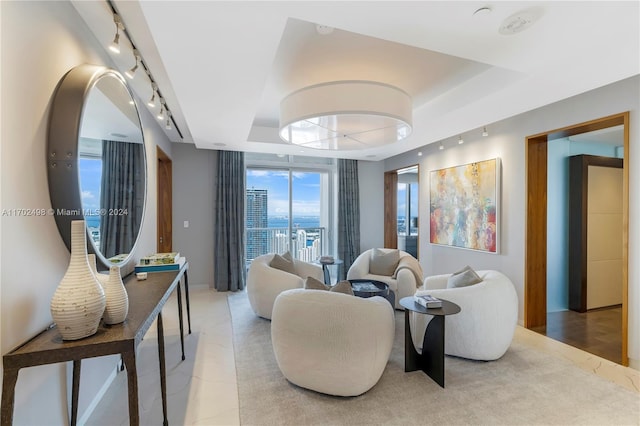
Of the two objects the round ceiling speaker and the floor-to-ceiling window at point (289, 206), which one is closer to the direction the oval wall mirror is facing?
the round ceiling speaker

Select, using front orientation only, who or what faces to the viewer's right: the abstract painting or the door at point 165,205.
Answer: the door

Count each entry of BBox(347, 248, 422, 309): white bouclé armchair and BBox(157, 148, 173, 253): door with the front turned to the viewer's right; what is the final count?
1

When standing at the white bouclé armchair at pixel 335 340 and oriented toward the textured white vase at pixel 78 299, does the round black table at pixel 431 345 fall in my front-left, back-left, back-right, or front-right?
back-left

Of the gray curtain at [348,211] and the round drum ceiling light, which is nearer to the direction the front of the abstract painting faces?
the round drum ceiling light

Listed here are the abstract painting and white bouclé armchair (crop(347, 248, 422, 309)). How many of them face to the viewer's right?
0

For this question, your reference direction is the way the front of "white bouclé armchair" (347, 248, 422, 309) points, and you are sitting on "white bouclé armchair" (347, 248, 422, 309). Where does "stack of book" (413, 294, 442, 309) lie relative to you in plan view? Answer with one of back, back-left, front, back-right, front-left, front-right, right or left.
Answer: front-left

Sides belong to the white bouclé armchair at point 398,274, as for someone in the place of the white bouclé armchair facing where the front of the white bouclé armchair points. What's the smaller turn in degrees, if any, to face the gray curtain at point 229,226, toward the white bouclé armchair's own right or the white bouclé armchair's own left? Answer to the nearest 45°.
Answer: approximately 45° to the white bouclé armchair's own right

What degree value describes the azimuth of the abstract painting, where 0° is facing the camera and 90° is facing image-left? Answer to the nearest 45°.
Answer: approximately 45°

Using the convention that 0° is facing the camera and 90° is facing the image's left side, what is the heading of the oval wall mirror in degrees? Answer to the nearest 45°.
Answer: approximately 315°

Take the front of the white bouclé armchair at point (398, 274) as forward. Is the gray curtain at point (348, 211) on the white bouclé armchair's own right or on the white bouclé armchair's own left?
on the white bouclé armchair's own right

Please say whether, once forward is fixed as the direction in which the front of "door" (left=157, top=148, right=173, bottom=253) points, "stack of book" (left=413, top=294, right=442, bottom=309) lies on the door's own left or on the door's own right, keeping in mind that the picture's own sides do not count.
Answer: on the door's own right

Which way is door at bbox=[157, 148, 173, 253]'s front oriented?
to the viewer's right

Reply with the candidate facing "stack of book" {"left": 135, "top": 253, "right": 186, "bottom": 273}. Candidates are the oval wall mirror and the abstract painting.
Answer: the abstract painting

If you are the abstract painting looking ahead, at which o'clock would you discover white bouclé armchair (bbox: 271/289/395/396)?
The white bouclé armchair is roughly at 11 o'clock from the abstract painting.
